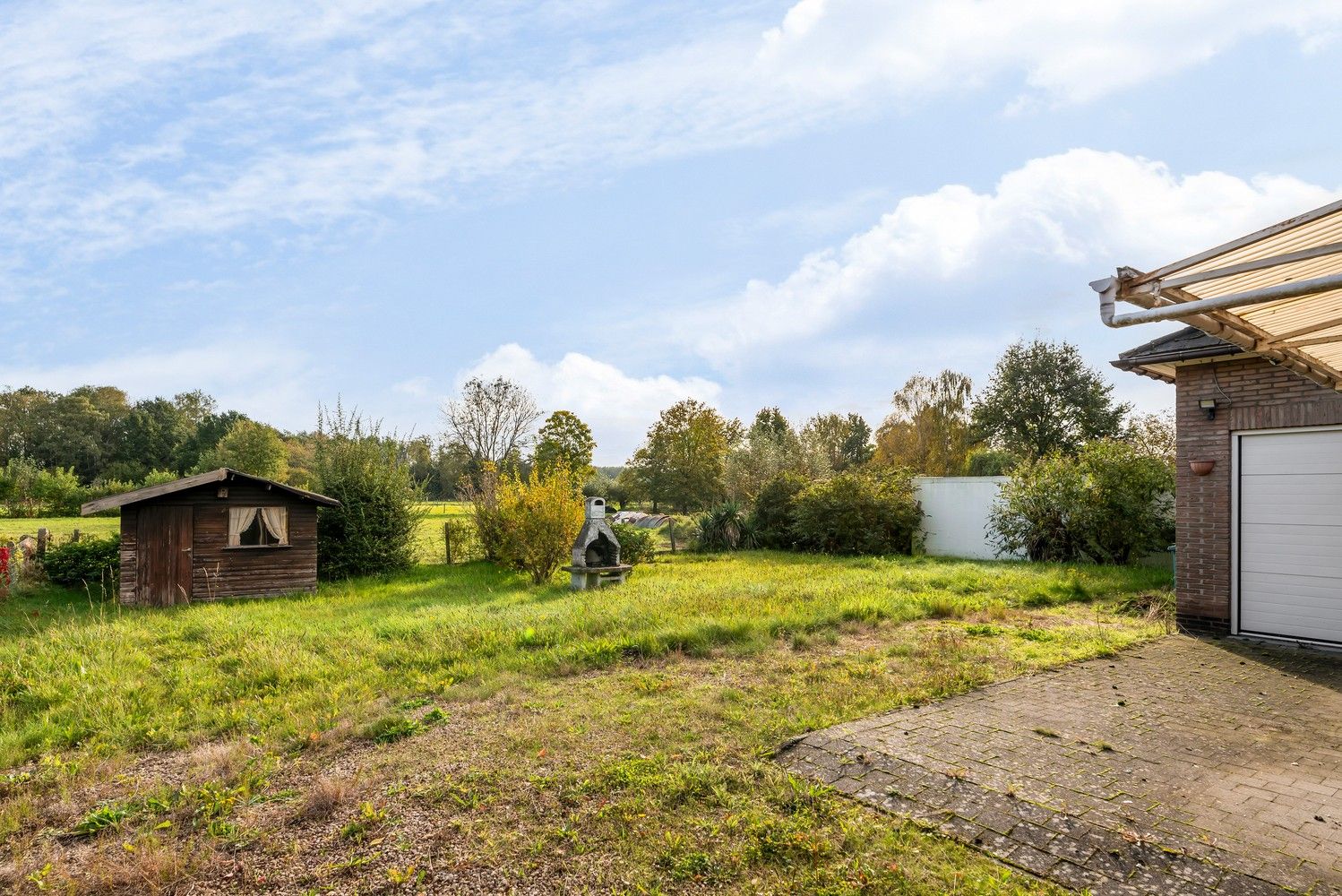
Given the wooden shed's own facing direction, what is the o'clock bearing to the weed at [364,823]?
The weed is roughly at 12 o'clock from the wooden shed.

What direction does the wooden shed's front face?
toward the camera

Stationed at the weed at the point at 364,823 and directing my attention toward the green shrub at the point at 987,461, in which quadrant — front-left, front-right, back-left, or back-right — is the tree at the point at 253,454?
front-left

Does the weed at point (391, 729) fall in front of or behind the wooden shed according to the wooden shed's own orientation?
in front

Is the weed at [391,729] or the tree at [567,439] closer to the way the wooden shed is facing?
the weed

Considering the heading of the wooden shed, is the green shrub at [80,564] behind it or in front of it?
behind

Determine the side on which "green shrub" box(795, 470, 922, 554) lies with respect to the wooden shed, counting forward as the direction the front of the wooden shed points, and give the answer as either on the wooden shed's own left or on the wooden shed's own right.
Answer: on the wooden shed's own left

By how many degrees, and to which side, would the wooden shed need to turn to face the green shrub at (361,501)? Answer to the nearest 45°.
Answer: approximately 135° to its left

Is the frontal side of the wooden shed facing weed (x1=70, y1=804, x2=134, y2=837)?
yes
